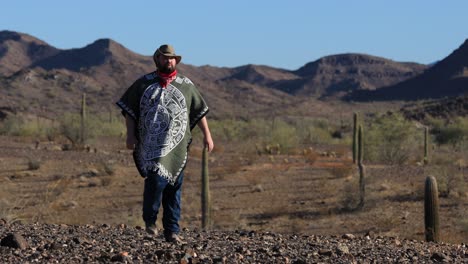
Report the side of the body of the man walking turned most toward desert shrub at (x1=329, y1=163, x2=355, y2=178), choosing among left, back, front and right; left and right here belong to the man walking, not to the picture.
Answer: back

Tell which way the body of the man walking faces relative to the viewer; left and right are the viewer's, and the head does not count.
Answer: facing the viewer

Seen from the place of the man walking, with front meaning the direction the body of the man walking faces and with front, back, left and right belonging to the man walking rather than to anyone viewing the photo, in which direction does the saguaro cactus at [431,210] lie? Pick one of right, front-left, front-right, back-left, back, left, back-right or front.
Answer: back-left

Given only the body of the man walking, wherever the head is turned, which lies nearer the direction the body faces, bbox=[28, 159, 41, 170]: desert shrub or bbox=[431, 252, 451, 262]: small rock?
the small rock

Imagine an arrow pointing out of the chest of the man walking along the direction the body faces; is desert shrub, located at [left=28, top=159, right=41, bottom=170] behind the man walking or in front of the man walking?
behind

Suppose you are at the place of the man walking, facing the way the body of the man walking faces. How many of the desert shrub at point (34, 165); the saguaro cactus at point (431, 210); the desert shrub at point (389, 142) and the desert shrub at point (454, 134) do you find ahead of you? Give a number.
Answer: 0

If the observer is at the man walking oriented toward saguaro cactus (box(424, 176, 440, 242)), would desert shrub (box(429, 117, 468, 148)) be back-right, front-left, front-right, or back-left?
front-left

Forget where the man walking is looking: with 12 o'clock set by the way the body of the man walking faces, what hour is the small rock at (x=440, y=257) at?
The small rock is roughly at 9 o'clock from the man walking.

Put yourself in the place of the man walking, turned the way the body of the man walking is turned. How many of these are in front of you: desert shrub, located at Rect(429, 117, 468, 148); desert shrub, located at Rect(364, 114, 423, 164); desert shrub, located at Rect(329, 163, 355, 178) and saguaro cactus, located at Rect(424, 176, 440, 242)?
0

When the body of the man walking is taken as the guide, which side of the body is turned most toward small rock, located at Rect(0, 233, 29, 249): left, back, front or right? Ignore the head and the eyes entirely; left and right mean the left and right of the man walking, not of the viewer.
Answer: right

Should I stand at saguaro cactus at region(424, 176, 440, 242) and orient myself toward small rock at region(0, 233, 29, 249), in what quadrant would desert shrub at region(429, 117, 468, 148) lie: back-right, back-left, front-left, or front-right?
back-right

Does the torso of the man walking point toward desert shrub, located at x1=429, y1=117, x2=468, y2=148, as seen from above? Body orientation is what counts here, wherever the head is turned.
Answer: no
